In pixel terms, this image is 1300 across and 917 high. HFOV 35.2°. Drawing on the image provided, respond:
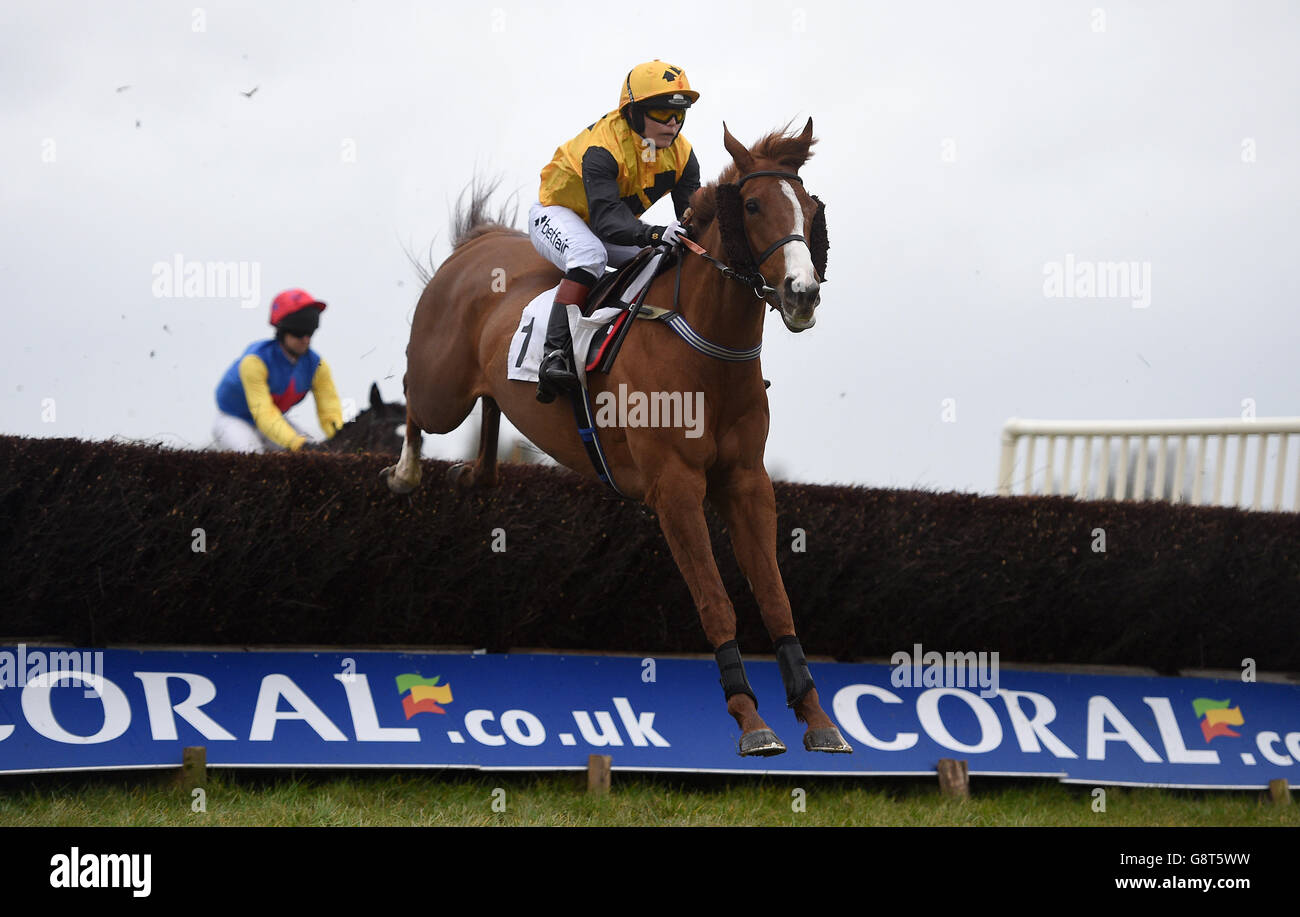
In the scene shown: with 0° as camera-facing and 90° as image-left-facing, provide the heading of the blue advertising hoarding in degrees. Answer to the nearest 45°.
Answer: approximately 0°

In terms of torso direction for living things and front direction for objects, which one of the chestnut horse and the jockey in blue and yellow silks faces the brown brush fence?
the jockey in blue and yellow silks

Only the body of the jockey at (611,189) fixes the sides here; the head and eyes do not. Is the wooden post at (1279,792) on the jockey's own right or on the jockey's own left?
on the jockey's own left

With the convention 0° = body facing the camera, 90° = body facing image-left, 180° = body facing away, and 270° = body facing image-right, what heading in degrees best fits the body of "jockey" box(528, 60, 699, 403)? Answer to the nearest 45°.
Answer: approximately 315°
